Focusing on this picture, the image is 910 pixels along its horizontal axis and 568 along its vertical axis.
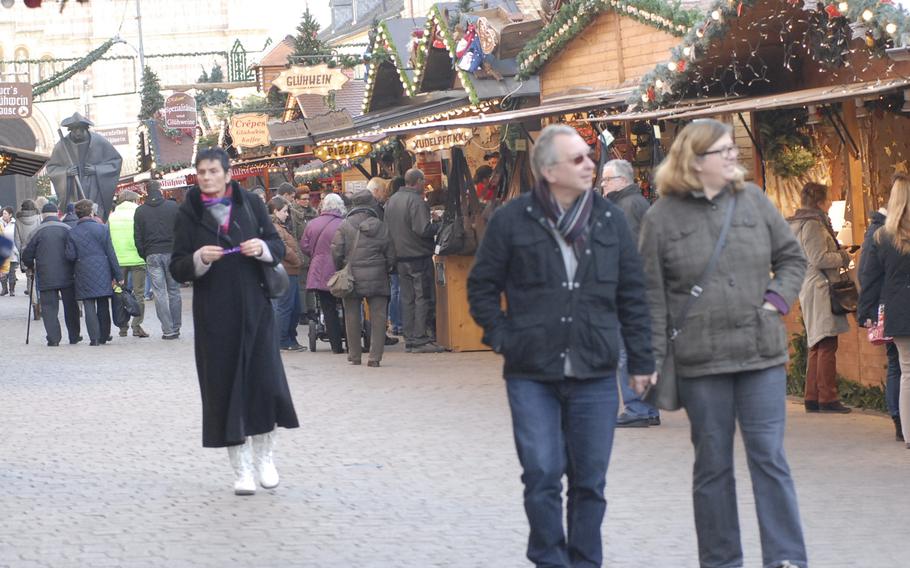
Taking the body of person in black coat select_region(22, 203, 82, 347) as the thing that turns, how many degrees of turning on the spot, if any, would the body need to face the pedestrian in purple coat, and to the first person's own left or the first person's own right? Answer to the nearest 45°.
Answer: approximately 135° to the first person's own right

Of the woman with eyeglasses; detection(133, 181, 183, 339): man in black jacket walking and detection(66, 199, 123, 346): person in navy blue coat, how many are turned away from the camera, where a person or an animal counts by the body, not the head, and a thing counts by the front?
2

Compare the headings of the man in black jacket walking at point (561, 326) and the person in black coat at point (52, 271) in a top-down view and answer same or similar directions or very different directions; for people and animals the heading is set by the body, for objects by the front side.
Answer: very different directions

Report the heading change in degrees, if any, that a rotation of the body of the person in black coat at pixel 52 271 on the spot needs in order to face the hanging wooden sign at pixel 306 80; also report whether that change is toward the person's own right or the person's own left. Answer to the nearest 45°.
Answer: approximately 45° to the person's own right

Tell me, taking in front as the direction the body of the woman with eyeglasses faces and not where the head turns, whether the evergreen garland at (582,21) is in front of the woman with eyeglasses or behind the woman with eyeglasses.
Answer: behind

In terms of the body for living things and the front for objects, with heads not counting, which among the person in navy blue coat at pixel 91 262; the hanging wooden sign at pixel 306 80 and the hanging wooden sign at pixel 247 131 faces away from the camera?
the person in navy blue coat

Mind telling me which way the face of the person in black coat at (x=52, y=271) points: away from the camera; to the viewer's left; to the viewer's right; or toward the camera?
away from the camera

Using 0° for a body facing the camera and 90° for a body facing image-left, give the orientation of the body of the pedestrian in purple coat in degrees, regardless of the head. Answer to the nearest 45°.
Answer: approximately 225°

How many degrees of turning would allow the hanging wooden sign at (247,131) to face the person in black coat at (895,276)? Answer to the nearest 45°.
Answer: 0° — it already faces them

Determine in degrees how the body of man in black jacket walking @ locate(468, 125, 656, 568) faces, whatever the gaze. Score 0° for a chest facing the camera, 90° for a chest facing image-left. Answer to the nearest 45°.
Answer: approximately 0°

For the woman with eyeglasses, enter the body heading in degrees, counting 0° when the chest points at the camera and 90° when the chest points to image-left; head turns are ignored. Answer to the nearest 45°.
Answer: approximately 0°

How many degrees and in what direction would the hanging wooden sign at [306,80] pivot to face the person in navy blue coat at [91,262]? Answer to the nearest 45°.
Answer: approximately 45° to its right

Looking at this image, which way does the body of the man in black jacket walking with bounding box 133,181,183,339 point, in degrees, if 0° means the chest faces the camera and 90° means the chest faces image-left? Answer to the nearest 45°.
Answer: approximately 180°
